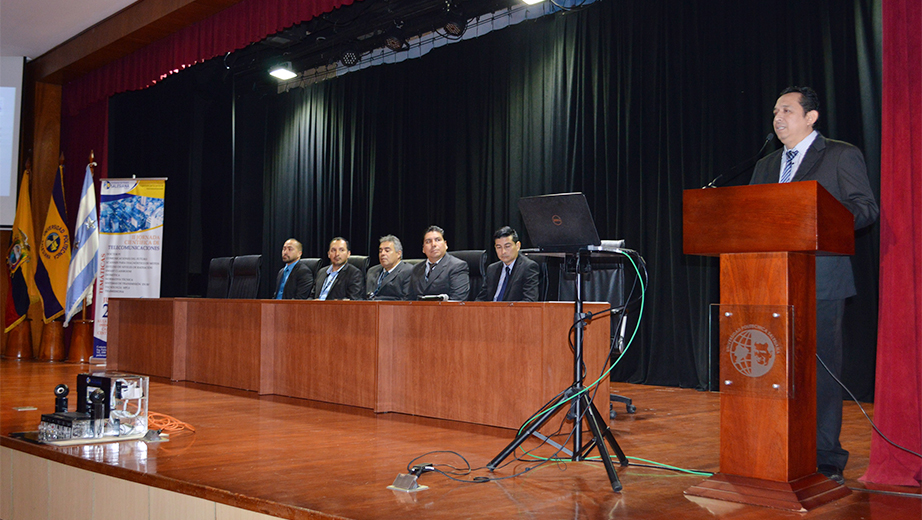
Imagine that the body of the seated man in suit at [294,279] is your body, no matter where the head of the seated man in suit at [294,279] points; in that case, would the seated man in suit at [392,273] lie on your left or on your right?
on your left

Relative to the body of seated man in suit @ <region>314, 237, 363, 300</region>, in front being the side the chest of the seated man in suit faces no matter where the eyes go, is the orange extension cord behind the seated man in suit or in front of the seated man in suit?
in front

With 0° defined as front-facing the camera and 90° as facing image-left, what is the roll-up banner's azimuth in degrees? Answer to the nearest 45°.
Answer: approximately 0°

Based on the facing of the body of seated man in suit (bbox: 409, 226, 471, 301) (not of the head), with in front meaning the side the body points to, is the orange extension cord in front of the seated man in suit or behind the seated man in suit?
in front

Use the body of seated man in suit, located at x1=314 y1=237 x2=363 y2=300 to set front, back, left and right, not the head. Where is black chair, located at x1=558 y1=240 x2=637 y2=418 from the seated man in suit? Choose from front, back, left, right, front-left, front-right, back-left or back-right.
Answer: left

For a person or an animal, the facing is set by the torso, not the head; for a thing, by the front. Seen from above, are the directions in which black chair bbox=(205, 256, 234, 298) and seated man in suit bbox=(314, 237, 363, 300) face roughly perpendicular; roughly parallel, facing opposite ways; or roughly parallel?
roughly parallel

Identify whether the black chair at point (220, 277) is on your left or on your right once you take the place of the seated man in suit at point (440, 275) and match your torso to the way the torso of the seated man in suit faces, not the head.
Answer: on your right

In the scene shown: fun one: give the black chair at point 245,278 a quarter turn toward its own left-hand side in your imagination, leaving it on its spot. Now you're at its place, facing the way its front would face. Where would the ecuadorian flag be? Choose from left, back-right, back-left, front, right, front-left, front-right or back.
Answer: back

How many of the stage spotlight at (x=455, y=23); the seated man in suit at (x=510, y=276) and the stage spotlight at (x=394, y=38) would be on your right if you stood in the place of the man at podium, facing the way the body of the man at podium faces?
3

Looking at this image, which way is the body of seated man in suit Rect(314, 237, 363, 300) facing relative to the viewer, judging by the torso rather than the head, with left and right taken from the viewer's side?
facing the viewer and to the left of the viewer

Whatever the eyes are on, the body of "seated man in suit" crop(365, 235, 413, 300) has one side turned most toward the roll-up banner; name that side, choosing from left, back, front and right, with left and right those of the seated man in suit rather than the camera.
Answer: right
